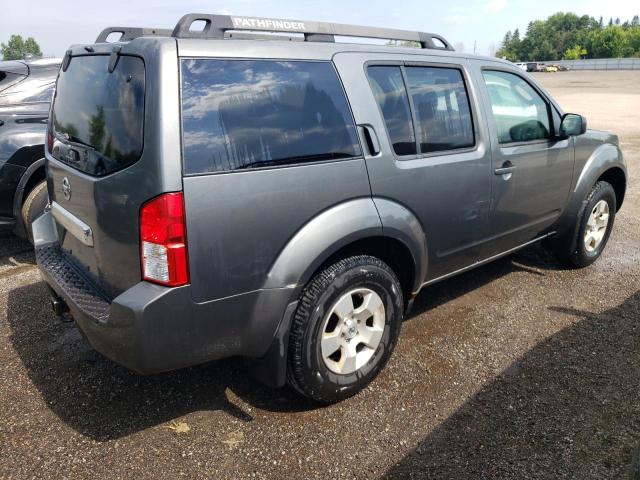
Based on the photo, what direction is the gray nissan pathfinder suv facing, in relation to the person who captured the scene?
facing away from the viewer and to the right of the viewer

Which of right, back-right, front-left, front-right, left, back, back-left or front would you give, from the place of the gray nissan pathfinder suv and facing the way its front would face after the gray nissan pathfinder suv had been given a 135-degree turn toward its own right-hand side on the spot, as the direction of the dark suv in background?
back-right
